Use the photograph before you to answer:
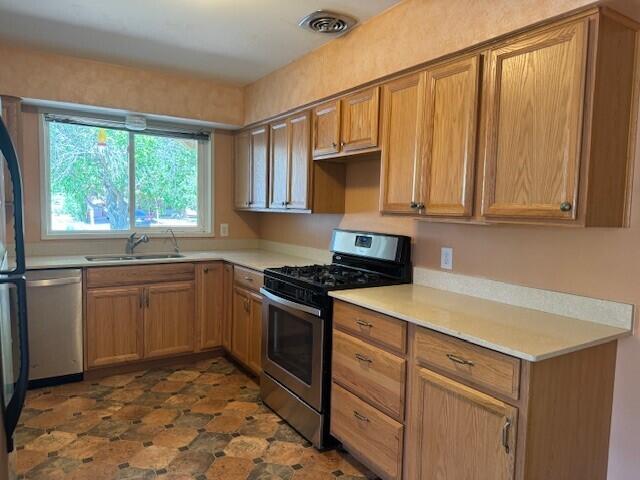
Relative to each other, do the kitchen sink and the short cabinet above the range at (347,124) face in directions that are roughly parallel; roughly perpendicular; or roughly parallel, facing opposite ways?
roughly perpendicular

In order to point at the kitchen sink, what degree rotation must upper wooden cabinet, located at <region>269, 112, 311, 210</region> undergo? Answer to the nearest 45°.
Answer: approximately 45° to its right

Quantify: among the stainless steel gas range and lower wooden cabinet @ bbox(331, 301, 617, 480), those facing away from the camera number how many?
0

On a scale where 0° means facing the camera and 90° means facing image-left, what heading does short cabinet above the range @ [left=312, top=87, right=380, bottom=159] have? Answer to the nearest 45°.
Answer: approximately 45°

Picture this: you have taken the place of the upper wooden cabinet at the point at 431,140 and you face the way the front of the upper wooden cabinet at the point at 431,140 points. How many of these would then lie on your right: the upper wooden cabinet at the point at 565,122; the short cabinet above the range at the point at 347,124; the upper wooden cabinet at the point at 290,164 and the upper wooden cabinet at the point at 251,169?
3

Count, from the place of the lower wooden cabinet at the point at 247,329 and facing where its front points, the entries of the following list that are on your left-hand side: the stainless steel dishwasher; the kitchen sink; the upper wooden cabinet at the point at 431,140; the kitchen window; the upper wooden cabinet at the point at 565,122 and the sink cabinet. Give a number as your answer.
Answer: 2

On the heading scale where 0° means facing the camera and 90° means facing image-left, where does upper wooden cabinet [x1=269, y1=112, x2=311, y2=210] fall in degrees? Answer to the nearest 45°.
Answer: approximately 45°

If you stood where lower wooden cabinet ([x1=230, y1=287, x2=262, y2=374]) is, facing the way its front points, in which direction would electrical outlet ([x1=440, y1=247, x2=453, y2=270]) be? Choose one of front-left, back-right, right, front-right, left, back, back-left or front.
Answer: left

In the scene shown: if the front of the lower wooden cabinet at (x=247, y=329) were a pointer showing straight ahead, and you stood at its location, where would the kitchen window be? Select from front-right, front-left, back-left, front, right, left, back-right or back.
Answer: right
